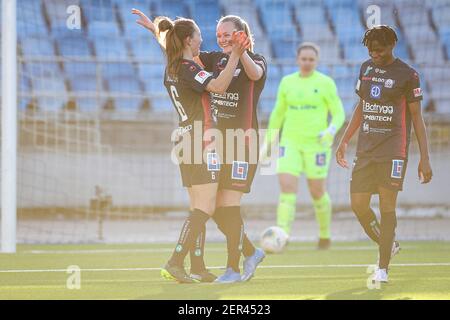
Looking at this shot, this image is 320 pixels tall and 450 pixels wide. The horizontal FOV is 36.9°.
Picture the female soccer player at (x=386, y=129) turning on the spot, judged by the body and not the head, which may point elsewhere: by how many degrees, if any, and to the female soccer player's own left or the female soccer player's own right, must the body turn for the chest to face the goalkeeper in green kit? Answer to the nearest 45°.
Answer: approximately 135° to the female soccer player's own right

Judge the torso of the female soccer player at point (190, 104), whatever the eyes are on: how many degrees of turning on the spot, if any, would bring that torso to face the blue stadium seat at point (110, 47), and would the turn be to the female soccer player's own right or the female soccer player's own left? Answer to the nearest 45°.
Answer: approximately 45° to the female soccer player's own left

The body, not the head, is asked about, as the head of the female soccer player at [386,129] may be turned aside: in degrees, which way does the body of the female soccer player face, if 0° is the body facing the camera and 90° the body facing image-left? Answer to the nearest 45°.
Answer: approximately 45°

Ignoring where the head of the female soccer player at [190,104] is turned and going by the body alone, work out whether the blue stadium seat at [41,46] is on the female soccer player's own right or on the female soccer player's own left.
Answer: on the female soccer player's own left

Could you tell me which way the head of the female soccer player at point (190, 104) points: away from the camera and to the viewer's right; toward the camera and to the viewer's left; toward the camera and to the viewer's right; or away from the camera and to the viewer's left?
away from the camera and to the viewer's right

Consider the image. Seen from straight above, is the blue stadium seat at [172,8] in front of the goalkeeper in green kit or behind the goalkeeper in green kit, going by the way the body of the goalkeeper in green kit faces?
behind

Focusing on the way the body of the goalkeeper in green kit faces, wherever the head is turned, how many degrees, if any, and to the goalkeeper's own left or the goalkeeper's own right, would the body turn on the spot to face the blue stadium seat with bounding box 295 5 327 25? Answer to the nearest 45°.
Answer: approximately 180°

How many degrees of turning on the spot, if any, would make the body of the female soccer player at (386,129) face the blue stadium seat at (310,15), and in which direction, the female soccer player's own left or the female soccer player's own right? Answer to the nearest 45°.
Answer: approximately 135° to the female soccer player's own right

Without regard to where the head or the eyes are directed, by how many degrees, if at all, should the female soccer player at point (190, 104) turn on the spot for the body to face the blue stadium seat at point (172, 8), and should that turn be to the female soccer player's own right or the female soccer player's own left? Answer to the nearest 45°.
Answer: approximately 45° to the female soccer player's own left

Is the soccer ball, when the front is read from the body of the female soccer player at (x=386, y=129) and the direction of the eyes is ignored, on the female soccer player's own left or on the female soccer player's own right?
on the female soccer player's own right
